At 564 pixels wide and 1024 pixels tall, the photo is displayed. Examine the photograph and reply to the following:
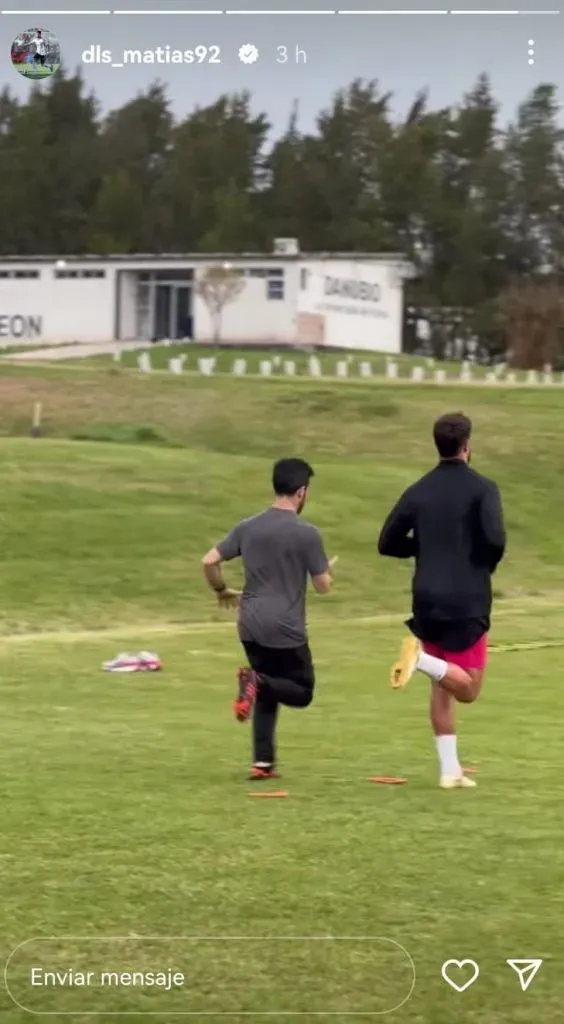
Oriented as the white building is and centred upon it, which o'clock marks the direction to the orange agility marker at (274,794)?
The orange agility marker is roughly at 12 o'clock from the white building.

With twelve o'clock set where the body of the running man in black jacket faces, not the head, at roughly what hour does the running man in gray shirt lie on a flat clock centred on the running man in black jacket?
The running man in gray shirt is roughly at 9 o'clock from the running man in black jacket.

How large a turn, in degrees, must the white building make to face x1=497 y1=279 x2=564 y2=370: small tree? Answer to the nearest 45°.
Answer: approximately 45° to its left

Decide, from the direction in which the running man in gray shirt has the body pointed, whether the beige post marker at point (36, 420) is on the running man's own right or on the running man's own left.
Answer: on the running man's own left

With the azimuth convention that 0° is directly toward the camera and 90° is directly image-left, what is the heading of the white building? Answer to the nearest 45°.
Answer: approximately 0°

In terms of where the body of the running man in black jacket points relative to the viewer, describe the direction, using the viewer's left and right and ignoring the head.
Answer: facing away from the viewer and to the right of the viewer

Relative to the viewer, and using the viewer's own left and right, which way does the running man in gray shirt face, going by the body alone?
facing away from the viewer and to the right of the viewer

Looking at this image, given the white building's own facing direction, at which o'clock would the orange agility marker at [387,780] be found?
The orange agility marker is roughly at 12 o'clock from the white building.

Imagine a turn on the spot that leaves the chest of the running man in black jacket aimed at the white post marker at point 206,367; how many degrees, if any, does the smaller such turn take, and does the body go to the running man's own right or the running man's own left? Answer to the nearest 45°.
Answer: approximately 45° to the running man's own left

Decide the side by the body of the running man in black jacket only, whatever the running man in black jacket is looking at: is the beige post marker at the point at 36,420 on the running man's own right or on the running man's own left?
on the running man's own left
